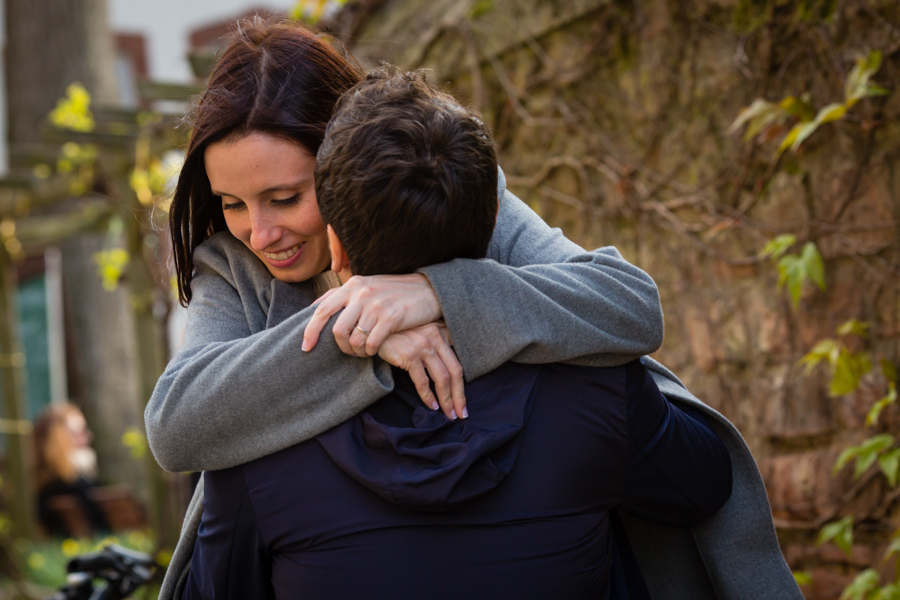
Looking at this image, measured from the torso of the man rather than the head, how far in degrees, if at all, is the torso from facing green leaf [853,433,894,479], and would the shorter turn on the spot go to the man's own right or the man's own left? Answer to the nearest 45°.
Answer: approximately 45° to the man's own right

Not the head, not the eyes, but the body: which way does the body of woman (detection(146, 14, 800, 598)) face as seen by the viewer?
toward the camera

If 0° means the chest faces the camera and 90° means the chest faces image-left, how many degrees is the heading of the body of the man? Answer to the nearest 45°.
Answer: approximately 180°

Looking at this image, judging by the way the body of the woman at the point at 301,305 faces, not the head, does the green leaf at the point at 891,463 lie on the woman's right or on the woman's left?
on the woman's left

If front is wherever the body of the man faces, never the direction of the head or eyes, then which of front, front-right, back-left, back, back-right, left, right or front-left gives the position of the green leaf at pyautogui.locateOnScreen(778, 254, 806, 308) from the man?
front-right

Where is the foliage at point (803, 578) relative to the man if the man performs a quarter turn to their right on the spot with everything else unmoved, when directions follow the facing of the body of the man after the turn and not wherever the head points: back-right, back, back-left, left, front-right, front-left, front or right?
front-left

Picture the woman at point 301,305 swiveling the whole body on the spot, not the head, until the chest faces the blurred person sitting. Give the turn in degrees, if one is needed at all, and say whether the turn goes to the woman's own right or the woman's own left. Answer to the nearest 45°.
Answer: approximately 135° to the woman's own right

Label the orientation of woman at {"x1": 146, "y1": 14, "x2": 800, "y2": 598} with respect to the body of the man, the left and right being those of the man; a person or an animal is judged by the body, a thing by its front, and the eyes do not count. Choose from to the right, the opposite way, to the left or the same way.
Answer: the opposite way

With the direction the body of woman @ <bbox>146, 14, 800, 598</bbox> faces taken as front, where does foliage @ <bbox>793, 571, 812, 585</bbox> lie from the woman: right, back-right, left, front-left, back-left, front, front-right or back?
back-left
